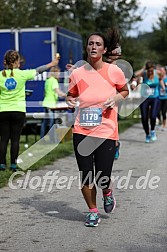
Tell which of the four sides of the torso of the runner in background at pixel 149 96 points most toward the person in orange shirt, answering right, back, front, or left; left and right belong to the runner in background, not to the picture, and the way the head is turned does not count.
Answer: front

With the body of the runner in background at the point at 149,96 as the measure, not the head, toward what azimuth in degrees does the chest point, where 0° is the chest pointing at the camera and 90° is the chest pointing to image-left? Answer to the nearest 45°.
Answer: approximately 0°

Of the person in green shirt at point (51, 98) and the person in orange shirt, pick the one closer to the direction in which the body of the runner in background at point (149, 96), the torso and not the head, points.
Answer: the person in orange shirt

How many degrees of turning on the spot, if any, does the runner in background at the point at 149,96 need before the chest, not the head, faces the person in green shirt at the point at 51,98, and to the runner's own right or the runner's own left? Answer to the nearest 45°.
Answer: approximately 90° to the runner's own right
